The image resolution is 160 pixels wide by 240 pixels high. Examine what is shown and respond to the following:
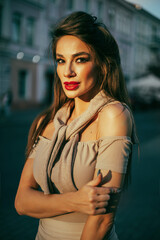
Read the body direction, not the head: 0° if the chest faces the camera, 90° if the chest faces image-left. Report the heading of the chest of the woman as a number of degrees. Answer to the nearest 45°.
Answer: approximately 45°
